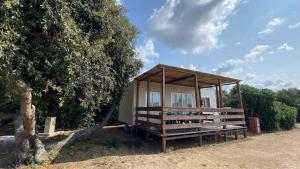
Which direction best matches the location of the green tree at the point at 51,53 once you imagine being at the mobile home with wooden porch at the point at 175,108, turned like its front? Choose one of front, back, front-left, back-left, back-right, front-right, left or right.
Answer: right

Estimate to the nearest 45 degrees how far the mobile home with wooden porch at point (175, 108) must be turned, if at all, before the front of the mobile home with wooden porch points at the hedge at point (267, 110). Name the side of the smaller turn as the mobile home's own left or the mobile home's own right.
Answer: approximately 90° to the mobile home's own left

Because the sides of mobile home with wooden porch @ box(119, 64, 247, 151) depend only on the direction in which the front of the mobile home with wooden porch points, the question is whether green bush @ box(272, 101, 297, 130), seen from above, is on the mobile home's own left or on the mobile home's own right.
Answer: on the mobile home's own left

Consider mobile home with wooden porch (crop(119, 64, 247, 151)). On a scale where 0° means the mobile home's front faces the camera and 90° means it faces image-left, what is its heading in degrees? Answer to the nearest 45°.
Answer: approximately 315°
